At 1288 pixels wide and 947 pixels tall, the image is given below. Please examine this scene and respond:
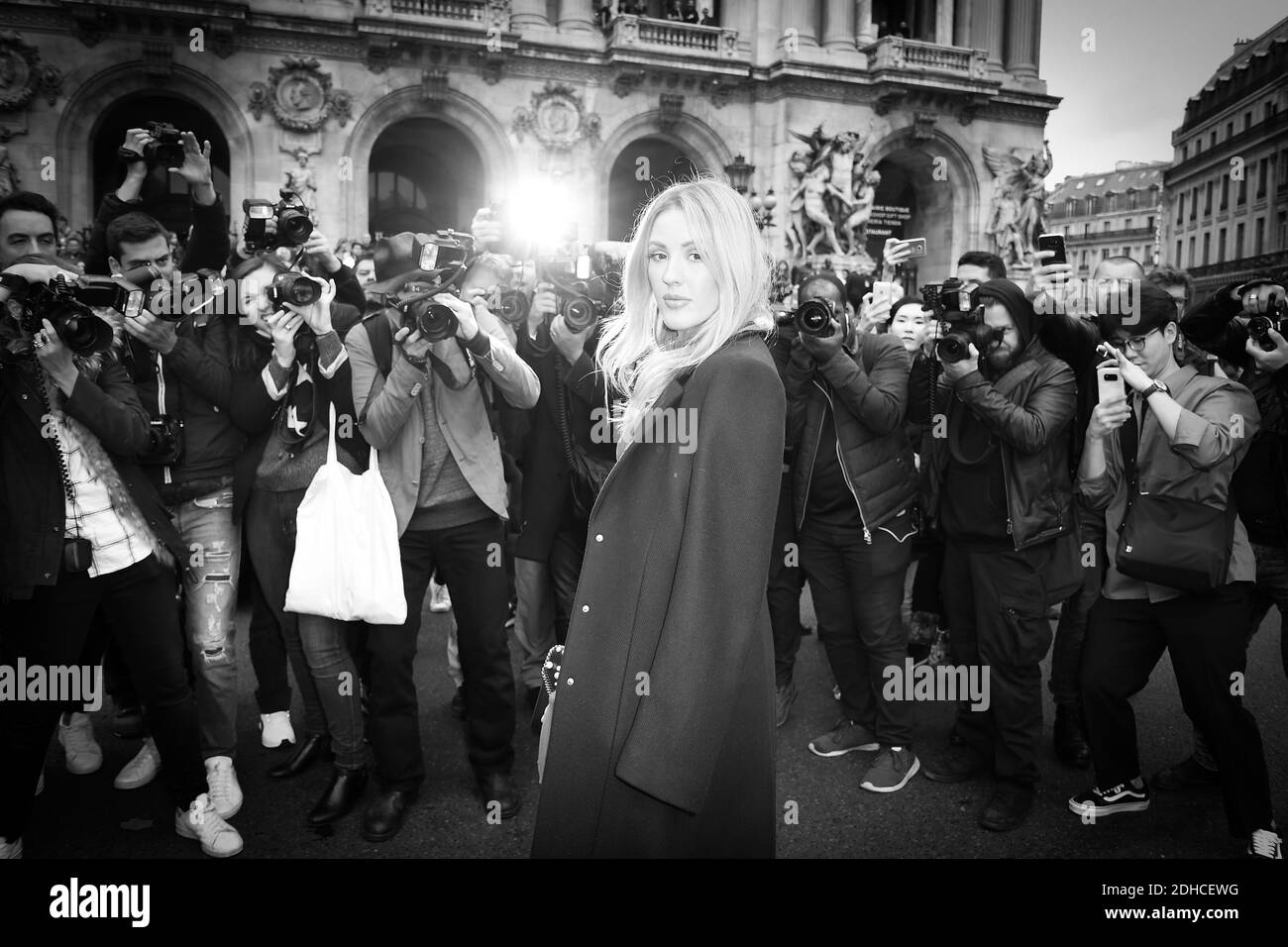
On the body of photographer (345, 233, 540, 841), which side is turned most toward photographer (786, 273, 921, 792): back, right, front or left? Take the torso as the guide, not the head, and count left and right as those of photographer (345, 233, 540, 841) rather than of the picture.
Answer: left

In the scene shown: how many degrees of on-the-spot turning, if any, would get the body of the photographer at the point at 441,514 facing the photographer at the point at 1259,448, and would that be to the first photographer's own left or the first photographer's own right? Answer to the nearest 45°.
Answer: approximately 90° to the first photographer's own left

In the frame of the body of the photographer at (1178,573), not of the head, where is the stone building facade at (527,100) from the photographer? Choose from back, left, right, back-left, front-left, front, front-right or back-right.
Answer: right

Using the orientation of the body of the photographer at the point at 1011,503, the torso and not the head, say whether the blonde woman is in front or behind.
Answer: in front

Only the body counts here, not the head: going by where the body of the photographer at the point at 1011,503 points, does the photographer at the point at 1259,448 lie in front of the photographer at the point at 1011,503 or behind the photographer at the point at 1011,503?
behind

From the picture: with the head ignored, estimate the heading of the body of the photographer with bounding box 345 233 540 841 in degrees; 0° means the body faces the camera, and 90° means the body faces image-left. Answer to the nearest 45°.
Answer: approximately 0°

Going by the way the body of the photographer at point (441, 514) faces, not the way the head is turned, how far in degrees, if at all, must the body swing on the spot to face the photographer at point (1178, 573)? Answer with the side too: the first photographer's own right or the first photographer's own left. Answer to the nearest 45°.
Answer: approximately 90° to the first photographer's own left

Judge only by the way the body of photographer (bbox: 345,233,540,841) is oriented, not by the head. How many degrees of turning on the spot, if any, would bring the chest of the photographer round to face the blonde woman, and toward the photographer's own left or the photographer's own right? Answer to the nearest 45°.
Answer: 0° — they already face them

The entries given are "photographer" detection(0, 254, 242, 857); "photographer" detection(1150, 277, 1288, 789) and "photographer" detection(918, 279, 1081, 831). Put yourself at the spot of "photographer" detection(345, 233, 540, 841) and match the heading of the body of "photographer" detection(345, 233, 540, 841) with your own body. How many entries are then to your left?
2
